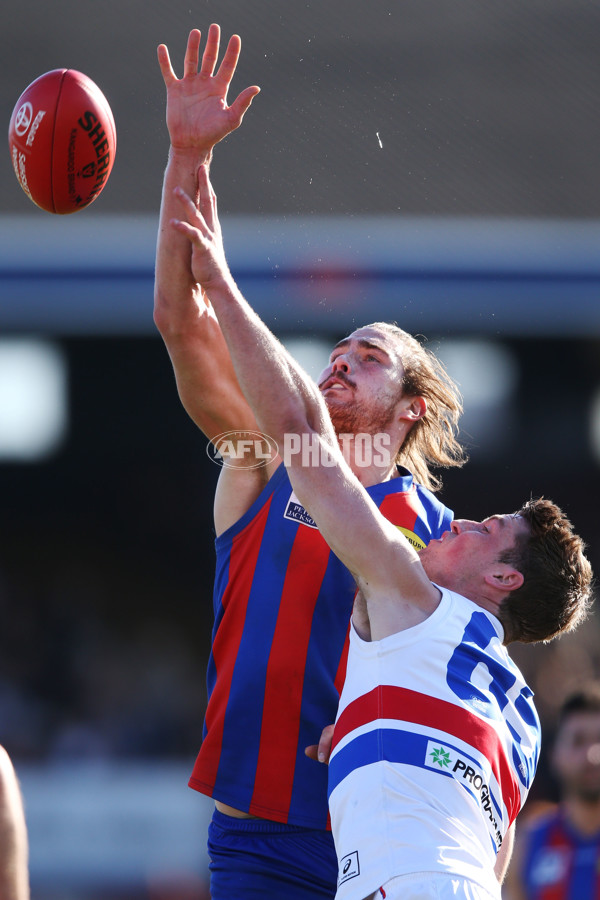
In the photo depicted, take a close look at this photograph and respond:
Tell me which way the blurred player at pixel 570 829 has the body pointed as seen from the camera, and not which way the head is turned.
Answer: toward the camera

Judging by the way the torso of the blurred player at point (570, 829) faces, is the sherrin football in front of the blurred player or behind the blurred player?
in front

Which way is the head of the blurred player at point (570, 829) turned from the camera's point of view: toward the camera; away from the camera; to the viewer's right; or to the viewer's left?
toward the camera
